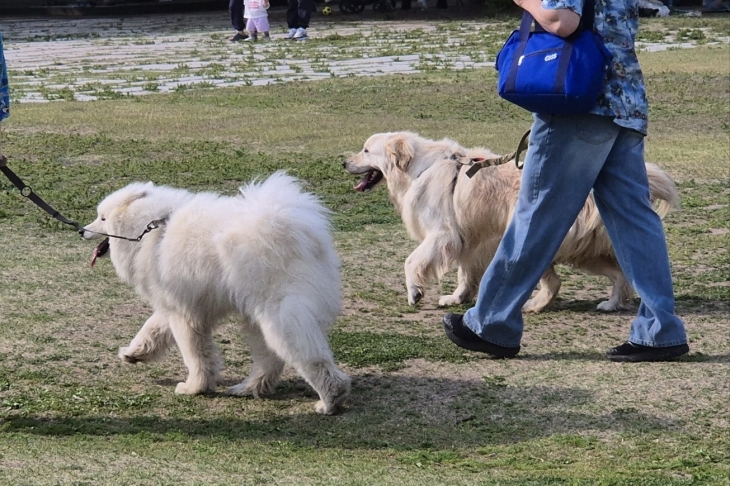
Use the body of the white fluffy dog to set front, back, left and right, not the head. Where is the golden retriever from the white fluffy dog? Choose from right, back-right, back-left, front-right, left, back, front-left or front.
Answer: back-right

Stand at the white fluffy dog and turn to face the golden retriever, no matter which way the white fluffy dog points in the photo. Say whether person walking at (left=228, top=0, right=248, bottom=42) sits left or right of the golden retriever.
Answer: left

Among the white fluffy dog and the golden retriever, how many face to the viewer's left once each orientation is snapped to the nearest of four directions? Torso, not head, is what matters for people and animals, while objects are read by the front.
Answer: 2

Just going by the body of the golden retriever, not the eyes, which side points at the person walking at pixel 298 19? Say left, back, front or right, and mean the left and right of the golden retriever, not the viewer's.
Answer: right

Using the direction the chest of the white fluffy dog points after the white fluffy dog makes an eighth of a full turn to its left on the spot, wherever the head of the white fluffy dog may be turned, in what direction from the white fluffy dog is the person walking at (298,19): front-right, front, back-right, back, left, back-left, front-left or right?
back-right

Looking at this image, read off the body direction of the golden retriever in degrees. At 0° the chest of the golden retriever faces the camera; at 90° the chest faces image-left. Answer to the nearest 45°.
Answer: approximately 90°

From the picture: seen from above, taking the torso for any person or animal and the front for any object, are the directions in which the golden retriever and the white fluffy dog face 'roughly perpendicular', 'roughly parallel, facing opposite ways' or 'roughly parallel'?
roughly parallel

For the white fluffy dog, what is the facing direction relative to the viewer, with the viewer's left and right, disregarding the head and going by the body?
facing to the left of the viewer

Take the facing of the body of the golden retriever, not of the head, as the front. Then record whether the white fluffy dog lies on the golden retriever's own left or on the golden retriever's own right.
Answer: on the golden retriever's own left
